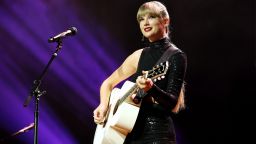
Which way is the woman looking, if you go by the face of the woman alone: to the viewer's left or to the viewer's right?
to the viewer's left

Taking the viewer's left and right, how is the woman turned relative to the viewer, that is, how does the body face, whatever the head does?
facing the viewer and to the left of the viewer
